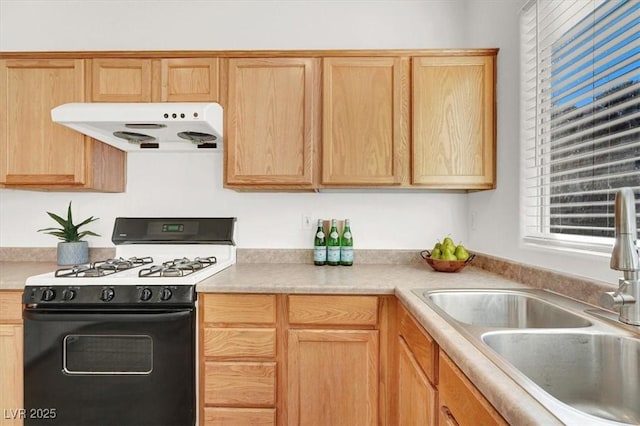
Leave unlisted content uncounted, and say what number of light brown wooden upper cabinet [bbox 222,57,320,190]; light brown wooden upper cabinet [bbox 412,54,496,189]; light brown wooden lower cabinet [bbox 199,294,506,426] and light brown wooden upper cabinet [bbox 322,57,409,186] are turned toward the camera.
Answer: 4

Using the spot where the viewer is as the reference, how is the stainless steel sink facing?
facing the viewer and to the left of the viewer

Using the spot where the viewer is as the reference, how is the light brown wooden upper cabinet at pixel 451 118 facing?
facing the viewer

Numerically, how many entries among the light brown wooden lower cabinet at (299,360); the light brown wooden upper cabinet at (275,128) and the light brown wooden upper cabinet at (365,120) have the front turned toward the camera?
3

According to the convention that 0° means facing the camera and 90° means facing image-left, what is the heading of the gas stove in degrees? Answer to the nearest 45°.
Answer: approximately 45°

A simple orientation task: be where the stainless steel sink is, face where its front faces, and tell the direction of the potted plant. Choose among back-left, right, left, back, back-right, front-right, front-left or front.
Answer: front-right

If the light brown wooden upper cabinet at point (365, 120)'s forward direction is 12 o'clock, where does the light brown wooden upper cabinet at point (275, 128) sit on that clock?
the light brown wooden upper cabinet at point (275, 128) is roughly at 3 o'clock from the light brown wooden upper cabinet at point (365, 120).

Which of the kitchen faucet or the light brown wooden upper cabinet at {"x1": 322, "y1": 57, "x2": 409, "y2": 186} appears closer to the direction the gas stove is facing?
the kitchen faucet

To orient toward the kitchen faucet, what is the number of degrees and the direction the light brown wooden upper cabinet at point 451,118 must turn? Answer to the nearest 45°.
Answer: approximately 45° to its left

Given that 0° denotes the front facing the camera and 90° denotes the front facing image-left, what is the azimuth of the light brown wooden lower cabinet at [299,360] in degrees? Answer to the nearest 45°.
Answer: approximately 0°

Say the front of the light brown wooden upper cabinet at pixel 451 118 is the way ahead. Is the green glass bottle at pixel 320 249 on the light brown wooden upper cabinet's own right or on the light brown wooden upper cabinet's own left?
on the light brown wooden upper cabinet's own right

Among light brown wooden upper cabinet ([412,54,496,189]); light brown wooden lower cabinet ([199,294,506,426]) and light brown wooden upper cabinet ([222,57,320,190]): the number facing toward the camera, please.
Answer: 3

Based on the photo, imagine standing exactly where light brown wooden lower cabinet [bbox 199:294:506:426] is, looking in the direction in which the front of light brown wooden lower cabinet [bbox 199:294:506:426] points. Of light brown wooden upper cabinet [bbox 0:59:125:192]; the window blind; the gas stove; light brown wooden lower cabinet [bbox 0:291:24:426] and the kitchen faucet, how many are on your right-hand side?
3

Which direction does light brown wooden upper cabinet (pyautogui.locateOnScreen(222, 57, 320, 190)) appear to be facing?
toward the camera

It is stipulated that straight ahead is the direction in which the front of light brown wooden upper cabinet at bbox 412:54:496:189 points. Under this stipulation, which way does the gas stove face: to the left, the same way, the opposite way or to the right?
the same way

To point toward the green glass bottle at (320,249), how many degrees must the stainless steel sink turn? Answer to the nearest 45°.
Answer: approximately 90° to its right

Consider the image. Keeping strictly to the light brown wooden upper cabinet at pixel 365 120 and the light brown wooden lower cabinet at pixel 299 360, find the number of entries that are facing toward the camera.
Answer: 2

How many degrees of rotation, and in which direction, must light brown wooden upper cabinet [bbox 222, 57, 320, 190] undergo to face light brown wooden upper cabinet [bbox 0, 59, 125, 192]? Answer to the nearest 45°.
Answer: approximately 90° to its right
